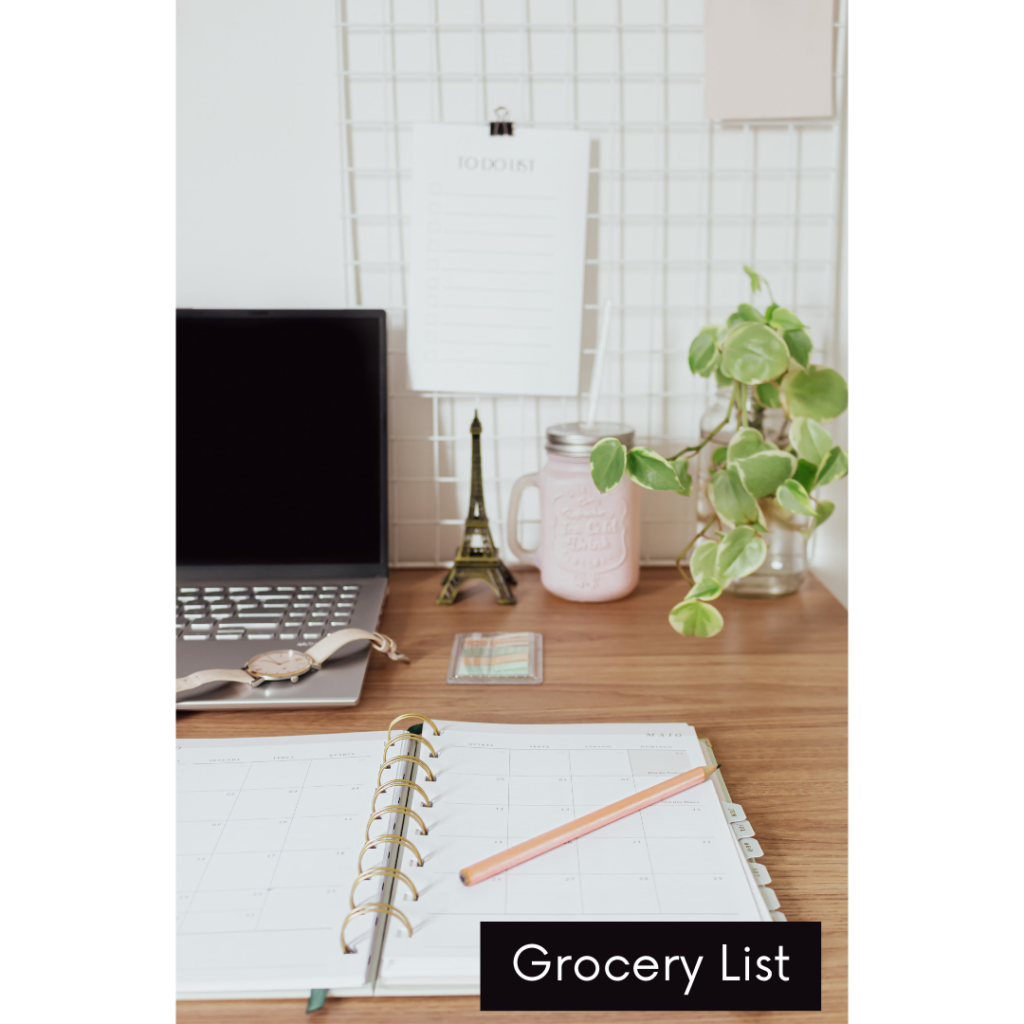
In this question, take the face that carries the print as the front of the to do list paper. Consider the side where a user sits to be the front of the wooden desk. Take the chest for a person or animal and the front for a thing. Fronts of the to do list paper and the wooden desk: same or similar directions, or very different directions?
same or similar directions

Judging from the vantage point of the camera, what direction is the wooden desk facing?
facing the viewer

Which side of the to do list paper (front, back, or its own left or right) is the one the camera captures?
front

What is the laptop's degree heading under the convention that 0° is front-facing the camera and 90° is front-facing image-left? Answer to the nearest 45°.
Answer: approximately 0°

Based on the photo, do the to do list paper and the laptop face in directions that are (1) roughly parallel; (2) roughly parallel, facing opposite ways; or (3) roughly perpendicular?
roughly parallel
